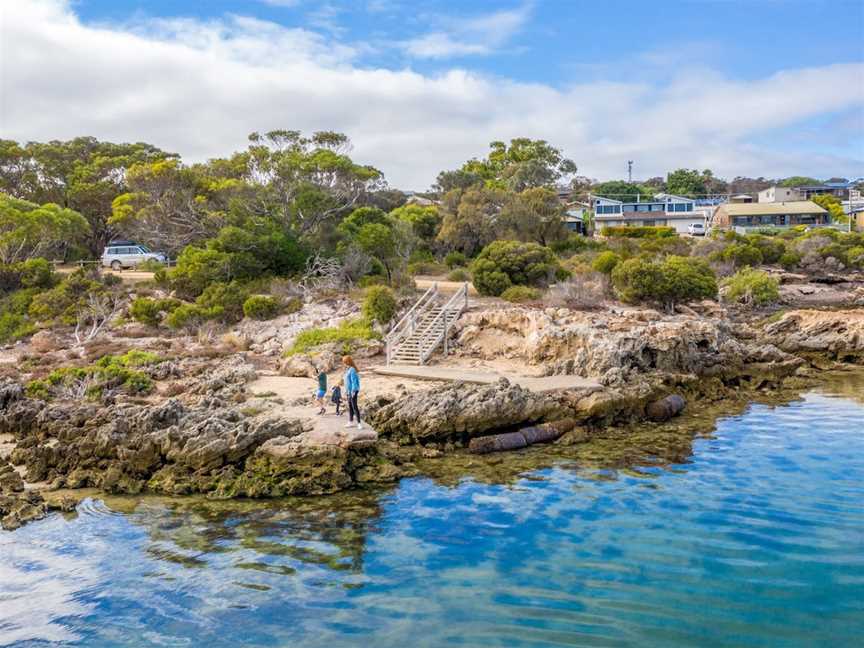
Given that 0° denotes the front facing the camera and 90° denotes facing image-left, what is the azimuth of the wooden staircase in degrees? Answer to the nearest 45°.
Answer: approximately 45°

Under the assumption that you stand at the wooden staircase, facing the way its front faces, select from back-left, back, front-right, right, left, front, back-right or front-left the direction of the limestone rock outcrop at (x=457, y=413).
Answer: front-left

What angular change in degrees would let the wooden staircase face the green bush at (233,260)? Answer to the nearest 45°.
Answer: approximately 90° to its right

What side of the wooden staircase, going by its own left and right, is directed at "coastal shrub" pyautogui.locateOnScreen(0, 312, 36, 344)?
right

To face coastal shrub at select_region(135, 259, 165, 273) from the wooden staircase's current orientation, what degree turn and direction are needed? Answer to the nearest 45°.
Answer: approximately 90° to its right

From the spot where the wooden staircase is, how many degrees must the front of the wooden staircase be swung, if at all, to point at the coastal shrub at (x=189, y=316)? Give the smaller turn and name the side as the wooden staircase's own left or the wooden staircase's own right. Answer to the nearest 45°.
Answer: approximately 90° to the wooden staircase's own right

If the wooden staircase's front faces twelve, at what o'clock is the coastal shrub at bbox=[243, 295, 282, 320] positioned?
The coastal shrub is roughly at 3 o'clock from the wooden staircase.

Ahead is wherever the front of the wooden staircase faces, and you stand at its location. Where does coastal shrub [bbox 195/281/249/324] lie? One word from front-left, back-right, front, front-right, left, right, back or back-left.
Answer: right

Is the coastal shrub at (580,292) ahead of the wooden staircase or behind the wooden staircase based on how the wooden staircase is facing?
behind
